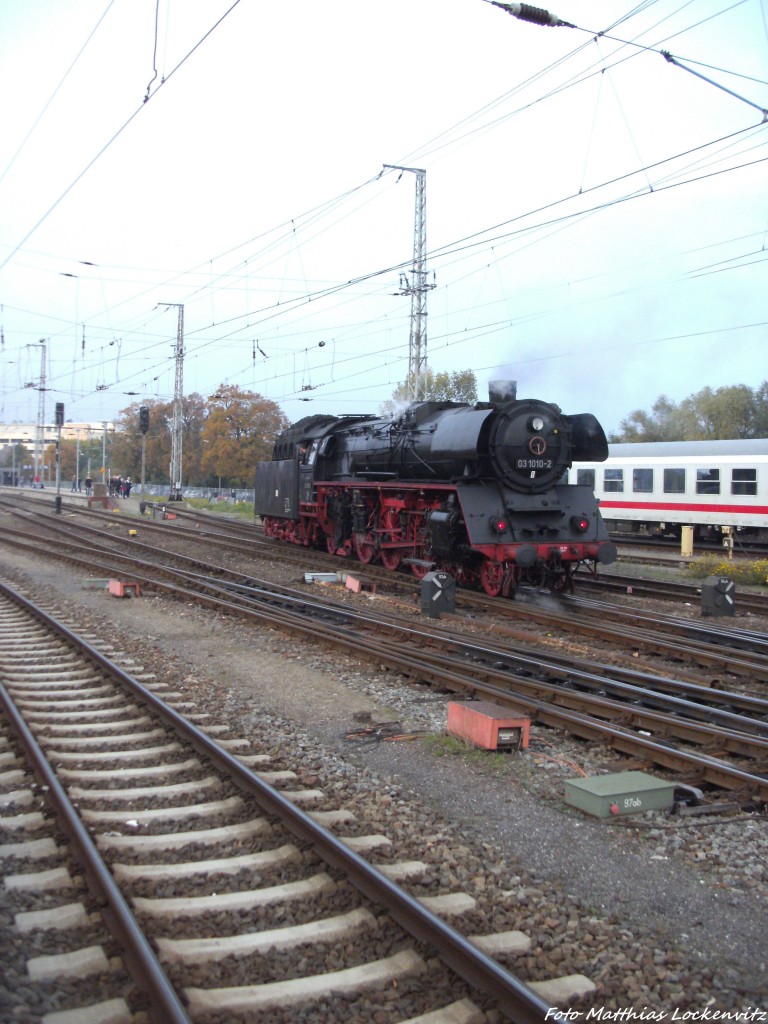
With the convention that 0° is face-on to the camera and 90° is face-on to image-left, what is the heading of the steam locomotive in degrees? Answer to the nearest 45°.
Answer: approximately 315°

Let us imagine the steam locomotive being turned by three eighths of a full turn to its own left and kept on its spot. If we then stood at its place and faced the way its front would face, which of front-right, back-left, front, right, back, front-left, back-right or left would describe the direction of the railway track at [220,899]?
back

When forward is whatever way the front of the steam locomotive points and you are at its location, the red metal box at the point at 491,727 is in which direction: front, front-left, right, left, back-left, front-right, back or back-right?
front-right

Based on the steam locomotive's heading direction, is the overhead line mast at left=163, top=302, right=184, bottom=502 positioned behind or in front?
behind

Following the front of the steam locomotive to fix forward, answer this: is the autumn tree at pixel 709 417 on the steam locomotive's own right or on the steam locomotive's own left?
on the steam locomotive's own left

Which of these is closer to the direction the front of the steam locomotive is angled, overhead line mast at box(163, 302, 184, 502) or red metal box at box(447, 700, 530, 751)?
the red metal box

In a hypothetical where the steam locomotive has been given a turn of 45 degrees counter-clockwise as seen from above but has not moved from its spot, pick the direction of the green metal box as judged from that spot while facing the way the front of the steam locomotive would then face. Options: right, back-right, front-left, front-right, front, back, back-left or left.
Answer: right

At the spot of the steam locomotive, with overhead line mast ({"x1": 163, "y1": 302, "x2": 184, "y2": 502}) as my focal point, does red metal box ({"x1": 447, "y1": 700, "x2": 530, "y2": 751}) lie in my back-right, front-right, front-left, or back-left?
back-left

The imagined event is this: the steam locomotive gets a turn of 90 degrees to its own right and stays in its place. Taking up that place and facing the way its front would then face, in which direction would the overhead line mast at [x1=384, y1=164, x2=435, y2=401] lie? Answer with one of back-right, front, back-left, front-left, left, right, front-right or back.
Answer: back-right
